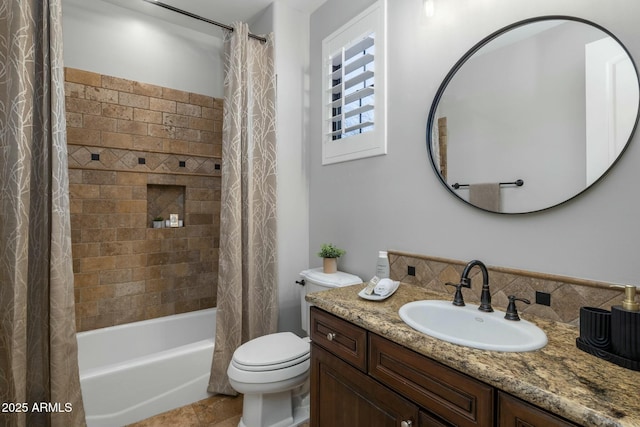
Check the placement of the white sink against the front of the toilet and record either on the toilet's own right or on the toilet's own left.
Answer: on the toilet's own left

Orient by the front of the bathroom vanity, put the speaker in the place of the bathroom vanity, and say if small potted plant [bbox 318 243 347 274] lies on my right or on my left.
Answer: on my right

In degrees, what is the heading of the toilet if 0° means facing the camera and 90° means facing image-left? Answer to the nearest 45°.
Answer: approximately 45°

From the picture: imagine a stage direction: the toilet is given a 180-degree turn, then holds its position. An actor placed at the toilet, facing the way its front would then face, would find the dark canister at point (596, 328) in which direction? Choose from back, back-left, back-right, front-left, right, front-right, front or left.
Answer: right

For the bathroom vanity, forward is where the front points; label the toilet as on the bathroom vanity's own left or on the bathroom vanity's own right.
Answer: on the bathroom vanity's own right

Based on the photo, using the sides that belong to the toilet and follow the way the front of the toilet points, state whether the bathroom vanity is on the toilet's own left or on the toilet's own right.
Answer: on the toilet's own left

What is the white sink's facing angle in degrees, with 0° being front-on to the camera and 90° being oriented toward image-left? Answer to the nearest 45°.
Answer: approximately 45°

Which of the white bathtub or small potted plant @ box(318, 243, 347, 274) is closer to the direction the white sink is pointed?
the white bathtub
